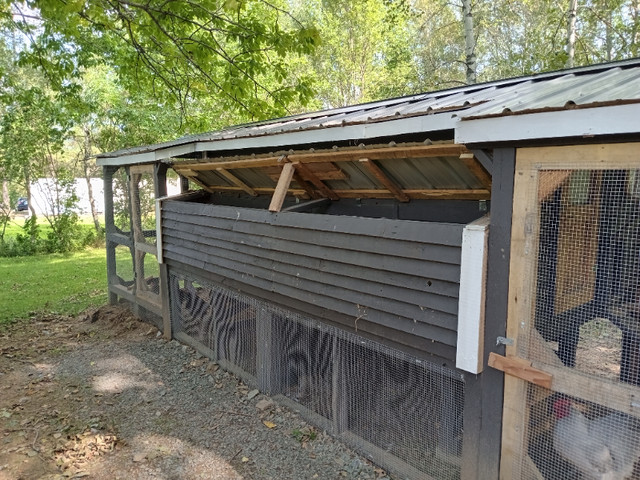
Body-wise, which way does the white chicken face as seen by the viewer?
to the viewer's left

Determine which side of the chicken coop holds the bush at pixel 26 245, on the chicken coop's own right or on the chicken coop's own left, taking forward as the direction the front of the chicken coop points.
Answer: on the chicken coop's own right

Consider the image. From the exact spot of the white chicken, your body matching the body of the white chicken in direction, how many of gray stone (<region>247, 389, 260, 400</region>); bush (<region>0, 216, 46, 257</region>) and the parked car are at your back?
0

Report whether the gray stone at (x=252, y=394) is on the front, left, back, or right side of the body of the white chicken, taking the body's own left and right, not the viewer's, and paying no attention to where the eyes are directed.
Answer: front

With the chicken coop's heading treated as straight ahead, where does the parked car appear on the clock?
The parked car is roughly at 3 o'clock from the chicken coop.

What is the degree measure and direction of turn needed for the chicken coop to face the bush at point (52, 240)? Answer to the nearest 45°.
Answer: approximately 90° to its right

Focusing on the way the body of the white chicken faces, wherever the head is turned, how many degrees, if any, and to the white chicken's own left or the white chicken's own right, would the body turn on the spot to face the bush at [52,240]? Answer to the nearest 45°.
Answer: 0° — it already faces it

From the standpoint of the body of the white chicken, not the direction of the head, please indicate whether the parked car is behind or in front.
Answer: in front
